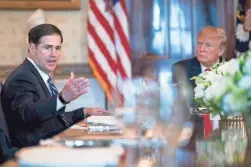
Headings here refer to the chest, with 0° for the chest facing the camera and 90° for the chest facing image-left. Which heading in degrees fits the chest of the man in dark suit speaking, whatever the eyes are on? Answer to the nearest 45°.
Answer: approximately 315°

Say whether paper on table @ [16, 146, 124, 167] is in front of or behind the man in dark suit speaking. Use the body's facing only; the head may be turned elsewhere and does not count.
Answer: in front

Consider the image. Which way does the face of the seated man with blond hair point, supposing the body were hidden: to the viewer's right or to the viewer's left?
to the viewer's left

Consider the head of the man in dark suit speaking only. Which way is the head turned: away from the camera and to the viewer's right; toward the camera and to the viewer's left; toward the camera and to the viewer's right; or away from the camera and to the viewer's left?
toward the camera and to the viewer's right

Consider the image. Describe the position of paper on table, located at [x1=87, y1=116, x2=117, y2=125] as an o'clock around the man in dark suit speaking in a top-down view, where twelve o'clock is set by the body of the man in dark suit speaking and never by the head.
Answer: The paper on table is roughly at 12 o'clock from the man in dark suit speaking.

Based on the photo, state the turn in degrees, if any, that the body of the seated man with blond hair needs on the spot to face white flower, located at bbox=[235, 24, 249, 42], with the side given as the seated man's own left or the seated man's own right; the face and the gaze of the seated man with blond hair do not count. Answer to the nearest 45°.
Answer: approximately 180°

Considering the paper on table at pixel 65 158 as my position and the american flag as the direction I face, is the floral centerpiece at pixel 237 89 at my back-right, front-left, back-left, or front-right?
front-right

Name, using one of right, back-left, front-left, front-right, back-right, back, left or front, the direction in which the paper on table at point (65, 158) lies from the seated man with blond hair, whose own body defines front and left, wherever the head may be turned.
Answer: front-left

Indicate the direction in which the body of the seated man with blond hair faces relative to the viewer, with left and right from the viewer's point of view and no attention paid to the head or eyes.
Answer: facing the viewer and to the left of the viewer

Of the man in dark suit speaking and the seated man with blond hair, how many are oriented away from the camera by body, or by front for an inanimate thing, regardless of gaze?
0

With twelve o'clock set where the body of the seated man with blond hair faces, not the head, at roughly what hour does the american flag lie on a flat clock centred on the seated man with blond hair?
The american flag is roughly at 2 o'clock from the seated man with blond hair.

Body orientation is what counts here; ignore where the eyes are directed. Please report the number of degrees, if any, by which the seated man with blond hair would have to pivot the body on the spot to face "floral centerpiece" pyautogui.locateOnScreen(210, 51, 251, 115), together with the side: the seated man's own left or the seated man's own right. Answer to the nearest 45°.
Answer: approximately 45° to the seated man's own left
